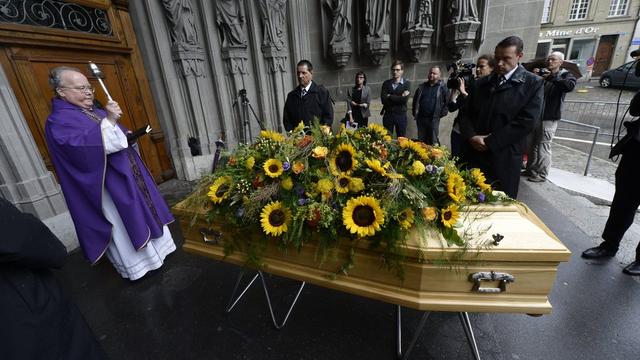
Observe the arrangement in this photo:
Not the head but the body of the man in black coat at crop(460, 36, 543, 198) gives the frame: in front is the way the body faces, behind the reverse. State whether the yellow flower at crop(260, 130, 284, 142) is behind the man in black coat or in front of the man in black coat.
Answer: in front

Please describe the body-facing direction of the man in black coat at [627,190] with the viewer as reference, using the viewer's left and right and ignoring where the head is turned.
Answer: facing to the left of the viewer

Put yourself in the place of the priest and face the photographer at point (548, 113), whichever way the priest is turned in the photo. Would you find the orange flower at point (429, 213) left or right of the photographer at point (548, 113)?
right

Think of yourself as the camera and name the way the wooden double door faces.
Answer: facing the viewer and to the right of the viewer

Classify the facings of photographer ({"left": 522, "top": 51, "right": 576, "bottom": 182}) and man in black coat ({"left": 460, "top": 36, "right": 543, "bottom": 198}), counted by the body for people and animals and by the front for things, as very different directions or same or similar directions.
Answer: same or similar directions

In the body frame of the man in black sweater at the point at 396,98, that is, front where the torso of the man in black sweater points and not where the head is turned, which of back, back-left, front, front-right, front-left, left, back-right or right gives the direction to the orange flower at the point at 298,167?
front

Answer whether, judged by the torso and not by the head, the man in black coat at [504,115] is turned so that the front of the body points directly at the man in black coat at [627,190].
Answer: no

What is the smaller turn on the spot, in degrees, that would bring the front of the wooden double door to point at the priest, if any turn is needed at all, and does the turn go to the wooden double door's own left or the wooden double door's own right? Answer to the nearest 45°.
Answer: approximately 45° to the wooden double door's own right

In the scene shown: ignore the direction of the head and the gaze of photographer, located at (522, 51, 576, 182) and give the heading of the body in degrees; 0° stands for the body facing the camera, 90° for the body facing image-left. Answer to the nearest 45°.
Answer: approximately 45°

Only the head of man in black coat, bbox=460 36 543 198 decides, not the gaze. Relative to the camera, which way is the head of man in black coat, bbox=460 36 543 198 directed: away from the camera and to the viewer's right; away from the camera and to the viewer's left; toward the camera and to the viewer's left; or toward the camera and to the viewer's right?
toward the camera and to the viewer's left

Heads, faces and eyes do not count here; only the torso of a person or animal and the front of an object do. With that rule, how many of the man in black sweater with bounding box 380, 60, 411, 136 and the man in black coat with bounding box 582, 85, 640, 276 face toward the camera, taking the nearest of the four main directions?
1

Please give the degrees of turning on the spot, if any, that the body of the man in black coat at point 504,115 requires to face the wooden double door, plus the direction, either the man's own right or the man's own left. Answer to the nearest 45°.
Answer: approximately 45° to the man's own right

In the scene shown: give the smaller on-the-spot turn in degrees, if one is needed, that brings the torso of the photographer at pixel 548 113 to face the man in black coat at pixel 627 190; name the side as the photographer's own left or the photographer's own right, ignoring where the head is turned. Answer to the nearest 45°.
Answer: approximately 45° to the photographer's own left

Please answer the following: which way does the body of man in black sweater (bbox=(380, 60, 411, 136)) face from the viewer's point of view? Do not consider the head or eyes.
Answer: toward the camera

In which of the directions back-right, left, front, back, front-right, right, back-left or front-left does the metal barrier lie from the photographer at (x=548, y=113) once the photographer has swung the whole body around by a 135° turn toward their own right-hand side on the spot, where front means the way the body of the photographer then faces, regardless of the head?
front

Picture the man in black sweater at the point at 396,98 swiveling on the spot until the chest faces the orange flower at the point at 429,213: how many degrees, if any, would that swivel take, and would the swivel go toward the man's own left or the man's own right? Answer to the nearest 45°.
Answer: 0° — they already face it
